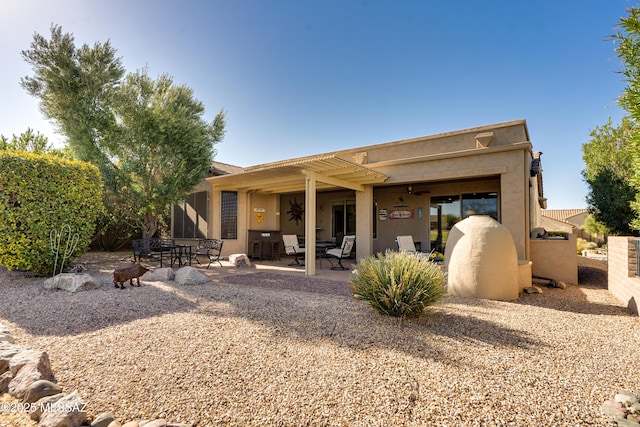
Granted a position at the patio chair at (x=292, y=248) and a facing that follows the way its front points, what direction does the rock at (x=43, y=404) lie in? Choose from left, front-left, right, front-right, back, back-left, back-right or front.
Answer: front-right

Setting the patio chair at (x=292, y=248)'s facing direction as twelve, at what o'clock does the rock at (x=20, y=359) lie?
The rock is roughly at 2 o'clock from the patio chair.

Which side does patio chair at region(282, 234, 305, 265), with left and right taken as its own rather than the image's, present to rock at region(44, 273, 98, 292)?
right

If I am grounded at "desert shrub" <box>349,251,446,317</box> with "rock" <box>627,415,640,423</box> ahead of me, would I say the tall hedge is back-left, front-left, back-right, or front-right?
back-right

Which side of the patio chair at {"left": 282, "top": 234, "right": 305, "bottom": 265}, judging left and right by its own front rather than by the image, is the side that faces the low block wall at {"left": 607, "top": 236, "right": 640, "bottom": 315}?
front

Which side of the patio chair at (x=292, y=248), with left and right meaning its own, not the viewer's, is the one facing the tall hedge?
right

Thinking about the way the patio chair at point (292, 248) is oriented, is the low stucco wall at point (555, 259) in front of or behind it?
in front

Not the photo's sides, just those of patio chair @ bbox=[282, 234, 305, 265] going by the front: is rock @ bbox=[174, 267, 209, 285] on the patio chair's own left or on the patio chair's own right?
on the patio chair's own right

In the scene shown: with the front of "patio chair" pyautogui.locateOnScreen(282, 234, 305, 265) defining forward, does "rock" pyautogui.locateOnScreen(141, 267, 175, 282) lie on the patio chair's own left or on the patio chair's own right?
on the patio chair's own right

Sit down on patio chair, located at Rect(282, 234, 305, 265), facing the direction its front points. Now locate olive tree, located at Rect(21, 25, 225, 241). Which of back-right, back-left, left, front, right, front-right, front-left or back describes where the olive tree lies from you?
back-right

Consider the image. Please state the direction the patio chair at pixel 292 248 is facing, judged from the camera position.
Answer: facing the viewer and to the right of the viewer

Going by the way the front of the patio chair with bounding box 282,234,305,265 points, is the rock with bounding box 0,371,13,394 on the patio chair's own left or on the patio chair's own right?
on the patio chair's own right
